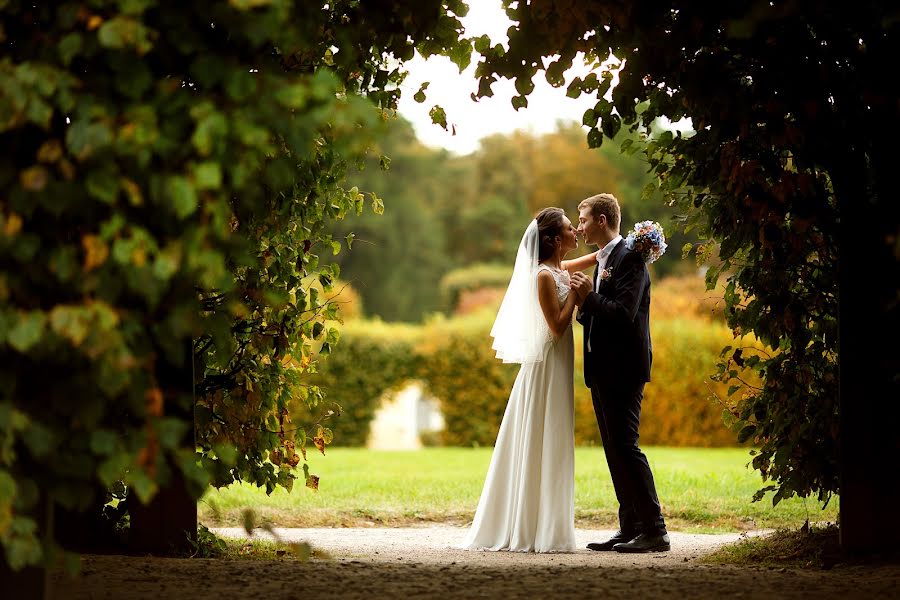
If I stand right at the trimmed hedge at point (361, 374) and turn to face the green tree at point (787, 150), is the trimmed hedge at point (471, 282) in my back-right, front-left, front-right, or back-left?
back-left

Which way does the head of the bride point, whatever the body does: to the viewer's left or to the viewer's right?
to the viewer's right

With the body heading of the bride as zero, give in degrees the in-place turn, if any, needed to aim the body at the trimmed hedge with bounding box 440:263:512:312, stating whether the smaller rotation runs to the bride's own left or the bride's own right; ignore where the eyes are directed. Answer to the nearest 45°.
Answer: approximately 90° to the bride's own left

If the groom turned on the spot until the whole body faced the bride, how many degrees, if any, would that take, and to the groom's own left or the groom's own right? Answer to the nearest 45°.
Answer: approximately 45° to the groom's own right

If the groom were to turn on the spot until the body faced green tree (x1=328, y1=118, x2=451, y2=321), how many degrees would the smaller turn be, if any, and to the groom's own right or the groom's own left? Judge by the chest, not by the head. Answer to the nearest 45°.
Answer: approximately 90° to the groom's own right

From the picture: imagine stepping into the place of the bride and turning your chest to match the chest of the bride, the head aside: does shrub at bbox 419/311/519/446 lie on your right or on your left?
on your left

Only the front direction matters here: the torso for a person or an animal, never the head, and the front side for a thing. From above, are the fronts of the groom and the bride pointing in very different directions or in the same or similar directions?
very different directions

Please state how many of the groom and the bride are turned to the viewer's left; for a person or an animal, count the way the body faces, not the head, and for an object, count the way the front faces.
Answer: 1

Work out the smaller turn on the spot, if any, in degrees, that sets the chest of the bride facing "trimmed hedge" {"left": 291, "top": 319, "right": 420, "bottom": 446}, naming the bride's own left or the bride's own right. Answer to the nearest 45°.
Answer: approximately 90° to the bride's own left

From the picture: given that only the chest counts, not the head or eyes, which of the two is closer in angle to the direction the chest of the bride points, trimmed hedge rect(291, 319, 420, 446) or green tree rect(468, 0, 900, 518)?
the green tree

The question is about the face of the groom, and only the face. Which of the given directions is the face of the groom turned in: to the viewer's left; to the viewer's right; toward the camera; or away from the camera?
to the viewer's left

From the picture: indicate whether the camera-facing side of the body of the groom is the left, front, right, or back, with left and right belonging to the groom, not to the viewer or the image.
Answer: left

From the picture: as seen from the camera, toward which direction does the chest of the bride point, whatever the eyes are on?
to the viewer's right
